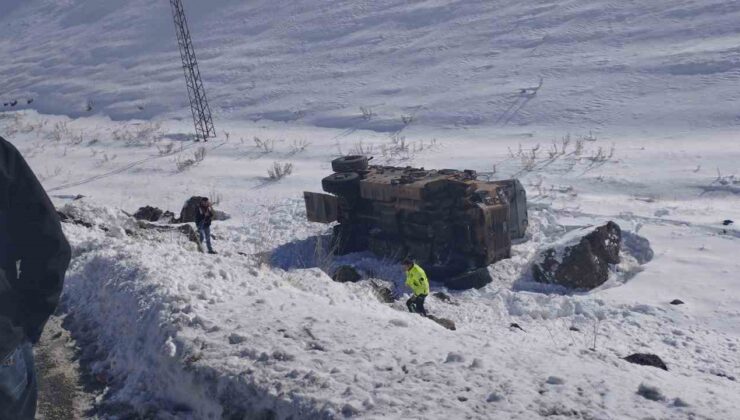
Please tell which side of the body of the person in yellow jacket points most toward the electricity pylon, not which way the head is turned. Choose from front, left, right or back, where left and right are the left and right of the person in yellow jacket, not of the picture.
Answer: right

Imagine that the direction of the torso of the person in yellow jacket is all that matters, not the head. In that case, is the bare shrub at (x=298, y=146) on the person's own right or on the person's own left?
on the person's own right

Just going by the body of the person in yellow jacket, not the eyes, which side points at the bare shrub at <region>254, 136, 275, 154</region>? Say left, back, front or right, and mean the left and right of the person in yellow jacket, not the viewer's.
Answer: right

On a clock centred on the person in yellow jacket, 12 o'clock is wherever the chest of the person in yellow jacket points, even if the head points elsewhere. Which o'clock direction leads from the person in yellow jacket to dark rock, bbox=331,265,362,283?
The dark rock is roughly at 2 o'clock from the person in yellow jacket.

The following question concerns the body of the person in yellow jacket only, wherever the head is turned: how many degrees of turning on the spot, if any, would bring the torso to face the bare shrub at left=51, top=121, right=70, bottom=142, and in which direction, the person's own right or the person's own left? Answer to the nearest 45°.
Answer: approximately 45° to the person's own right

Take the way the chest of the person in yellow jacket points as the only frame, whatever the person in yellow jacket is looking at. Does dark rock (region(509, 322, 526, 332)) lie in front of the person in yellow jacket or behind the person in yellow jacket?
behind

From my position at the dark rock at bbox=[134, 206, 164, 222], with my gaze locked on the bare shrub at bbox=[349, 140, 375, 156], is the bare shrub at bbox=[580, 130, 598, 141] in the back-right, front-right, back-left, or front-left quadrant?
front-right

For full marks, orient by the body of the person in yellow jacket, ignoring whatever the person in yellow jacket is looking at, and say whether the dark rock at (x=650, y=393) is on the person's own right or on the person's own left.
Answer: on the person's own left

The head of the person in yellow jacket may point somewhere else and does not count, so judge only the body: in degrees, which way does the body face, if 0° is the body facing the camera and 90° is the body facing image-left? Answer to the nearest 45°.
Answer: approximately 90°

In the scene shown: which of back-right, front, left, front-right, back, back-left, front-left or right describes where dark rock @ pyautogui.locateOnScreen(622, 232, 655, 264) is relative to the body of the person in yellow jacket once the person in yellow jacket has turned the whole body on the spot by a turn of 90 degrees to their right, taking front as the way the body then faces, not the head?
front-right

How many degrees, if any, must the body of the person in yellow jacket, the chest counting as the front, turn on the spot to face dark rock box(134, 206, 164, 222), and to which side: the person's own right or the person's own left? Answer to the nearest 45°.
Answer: approximately 45° to the person's own right

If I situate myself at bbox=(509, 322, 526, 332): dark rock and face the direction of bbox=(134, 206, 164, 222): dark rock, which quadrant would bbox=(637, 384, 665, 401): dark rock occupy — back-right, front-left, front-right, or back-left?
back-left

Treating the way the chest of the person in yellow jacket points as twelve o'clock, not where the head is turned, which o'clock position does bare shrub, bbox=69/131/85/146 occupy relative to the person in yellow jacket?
The bare shrub is roughly at 2 o'clock from the person in yellow jacket.

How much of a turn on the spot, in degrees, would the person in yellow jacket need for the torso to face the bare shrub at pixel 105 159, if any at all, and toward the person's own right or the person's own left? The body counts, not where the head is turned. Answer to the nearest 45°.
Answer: approximately 45° to the person's own right
